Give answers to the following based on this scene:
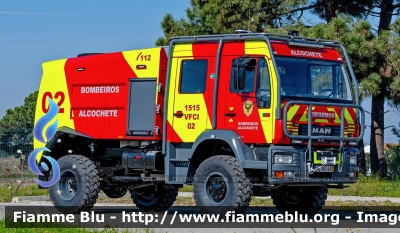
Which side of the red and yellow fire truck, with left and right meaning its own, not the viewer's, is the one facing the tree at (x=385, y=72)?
left

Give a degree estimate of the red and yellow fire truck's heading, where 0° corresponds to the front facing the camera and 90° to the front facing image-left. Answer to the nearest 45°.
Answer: approximately 315°
